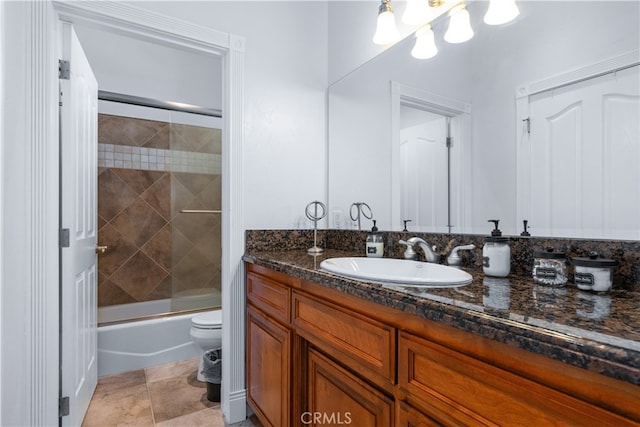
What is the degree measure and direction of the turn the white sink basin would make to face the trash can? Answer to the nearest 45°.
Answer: approximately 90° to its right

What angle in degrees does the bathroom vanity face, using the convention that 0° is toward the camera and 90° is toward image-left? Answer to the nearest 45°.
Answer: approximately 45°

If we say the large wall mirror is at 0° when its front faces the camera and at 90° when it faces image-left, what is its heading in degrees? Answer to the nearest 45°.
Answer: approximately 45°

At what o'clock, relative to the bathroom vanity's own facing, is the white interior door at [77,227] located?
The white interior door is roughly at 2 o'clock from the bathroom vanity.

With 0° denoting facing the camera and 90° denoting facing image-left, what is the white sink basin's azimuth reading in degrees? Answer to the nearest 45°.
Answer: approximately 45°
